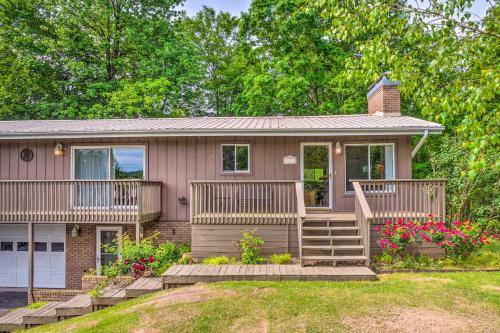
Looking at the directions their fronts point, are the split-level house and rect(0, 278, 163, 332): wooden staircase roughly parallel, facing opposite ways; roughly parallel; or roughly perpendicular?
roughly perpendicular

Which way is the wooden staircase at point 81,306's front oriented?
to the viewer's left

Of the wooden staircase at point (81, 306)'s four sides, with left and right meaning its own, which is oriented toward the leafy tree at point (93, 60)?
right

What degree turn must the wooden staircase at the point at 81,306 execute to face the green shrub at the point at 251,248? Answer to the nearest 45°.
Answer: approximately 180°

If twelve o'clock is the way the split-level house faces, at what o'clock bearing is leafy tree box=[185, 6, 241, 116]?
The leafy tree is roughly at 6 o'clock from the split-level house.

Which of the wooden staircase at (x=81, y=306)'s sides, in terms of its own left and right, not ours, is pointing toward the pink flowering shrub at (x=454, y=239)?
back

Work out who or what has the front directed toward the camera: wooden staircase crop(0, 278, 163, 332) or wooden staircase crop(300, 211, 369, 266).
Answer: wooden staircase crop(300, 211, 369, 266)

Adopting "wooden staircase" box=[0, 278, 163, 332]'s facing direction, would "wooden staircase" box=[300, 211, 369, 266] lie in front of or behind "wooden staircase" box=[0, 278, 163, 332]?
behind

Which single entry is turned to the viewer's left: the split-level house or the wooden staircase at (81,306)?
the wooden staircase

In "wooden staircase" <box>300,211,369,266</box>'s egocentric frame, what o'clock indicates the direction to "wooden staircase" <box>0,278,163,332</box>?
"wooden staircase" <box>0,278,163,332</box> is roughly at 2 o'clock from "wooden staircase" <box>300,211,369,266</box>.

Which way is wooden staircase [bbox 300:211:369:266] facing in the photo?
toward the camera

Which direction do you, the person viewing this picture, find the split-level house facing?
facing the viewer

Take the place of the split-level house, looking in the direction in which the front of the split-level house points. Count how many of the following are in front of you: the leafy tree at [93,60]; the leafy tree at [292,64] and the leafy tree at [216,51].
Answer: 0
